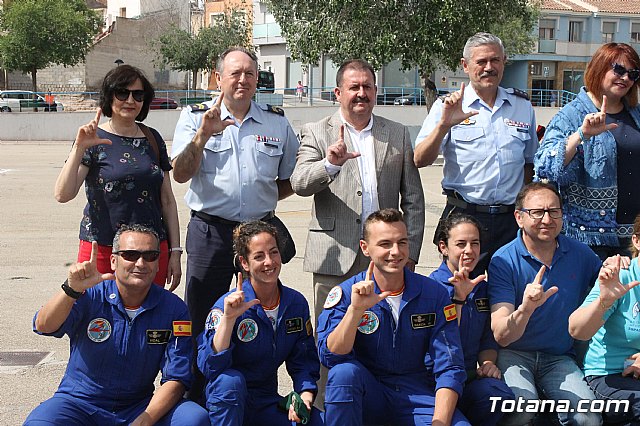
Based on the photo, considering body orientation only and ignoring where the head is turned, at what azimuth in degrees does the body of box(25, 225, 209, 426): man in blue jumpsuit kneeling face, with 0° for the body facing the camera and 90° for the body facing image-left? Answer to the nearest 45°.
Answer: approximately 0°

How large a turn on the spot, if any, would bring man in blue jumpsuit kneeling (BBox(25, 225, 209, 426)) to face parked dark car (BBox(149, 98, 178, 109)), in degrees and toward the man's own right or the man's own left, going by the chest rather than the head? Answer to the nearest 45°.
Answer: approximately 180°

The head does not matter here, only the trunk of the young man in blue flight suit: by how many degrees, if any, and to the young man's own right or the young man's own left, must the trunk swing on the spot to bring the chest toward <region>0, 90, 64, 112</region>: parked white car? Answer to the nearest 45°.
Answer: approximately 135° to the young man's own right

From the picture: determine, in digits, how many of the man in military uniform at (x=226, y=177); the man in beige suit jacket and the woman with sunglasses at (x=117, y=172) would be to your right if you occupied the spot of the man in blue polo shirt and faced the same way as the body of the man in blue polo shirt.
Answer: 3

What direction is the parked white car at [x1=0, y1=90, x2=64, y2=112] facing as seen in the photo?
to the viewer's right

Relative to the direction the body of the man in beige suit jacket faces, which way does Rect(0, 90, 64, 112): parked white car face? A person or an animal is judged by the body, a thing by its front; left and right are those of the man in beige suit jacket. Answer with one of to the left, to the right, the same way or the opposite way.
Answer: to the left
